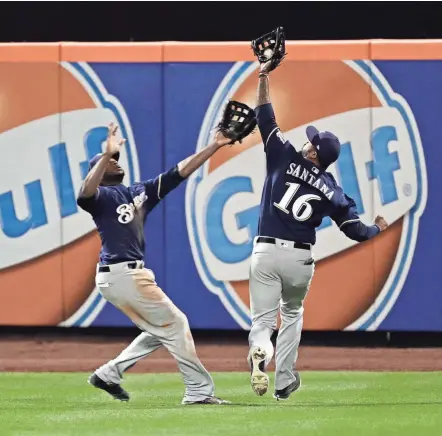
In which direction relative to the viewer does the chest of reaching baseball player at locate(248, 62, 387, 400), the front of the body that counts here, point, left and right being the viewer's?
facing away from the viewer

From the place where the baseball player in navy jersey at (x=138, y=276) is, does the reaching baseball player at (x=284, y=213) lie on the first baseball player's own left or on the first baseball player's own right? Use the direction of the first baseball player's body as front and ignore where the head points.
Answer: on the first baseball player's own left

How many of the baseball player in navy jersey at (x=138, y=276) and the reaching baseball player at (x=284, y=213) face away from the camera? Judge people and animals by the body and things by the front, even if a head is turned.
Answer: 1

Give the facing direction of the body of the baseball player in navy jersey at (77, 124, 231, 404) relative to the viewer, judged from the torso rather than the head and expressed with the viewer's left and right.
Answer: facing the viewer and to the right of the viewer

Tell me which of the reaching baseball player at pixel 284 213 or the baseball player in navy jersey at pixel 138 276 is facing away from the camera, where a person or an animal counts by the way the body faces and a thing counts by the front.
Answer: the reaching baseball player

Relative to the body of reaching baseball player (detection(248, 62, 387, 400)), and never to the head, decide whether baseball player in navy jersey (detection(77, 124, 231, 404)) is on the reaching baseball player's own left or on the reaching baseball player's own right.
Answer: on the reaching baseball player's own left

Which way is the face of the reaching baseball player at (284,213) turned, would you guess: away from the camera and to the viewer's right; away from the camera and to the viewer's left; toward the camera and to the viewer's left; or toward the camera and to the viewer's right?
away from the camera and to the viewer's left
